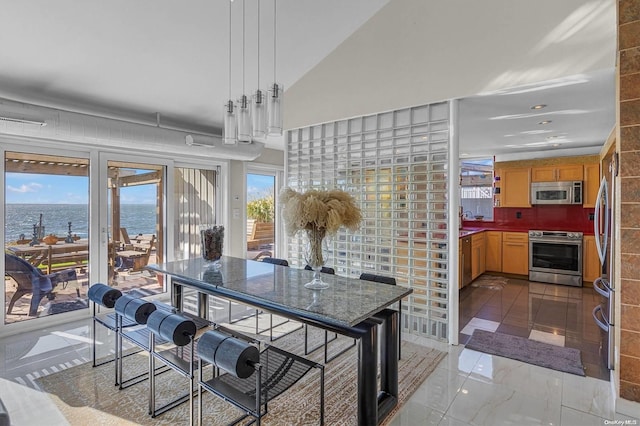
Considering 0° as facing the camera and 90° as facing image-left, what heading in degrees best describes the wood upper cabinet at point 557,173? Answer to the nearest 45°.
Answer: approximately 0°

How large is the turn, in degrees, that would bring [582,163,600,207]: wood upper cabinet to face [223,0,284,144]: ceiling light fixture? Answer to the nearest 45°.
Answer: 0° — it already faces it

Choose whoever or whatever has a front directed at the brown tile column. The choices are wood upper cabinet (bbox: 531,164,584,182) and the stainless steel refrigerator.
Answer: the wood upper cabinet

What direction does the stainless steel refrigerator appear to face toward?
to the viewer's left

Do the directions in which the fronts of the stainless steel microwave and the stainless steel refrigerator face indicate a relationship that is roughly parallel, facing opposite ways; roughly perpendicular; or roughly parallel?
roughly perpendicular

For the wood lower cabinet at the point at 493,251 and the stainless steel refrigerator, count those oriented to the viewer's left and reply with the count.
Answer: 1
